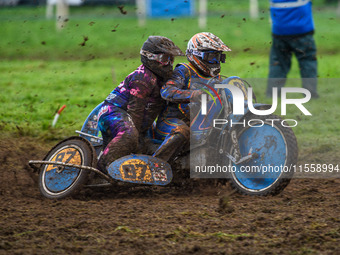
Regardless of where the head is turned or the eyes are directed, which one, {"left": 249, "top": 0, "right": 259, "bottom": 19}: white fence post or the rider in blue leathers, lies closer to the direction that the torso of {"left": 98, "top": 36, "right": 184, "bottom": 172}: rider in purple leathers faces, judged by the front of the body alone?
the rider in blue leathers

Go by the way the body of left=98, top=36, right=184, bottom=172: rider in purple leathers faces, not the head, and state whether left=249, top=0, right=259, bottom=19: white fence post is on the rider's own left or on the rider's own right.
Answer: on the rider's own left

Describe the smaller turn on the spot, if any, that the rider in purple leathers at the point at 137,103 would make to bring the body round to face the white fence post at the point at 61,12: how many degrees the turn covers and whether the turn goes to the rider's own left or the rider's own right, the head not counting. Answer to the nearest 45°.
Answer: approximately 90° to the rider's own left

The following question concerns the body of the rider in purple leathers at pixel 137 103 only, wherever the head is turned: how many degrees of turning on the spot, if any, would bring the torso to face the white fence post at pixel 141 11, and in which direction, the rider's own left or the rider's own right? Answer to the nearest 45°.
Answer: approximately 90° to the rider's own left

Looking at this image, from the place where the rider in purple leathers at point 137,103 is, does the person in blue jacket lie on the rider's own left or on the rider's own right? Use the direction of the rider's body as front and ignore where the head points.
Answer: on the rider's own left

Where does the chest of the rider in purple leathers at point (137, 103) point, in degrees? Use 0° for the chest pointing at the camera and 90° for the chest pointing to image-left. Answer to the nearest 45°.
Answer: approximately 270°
